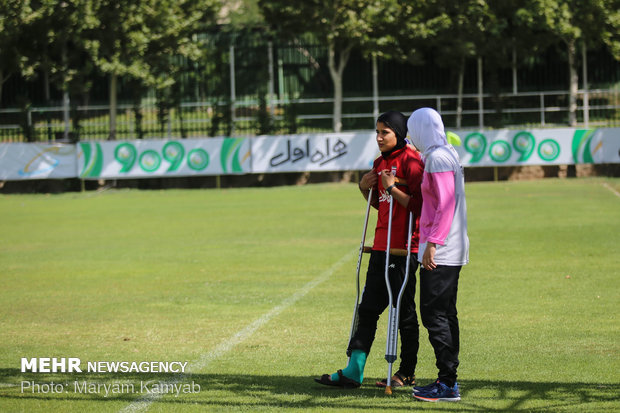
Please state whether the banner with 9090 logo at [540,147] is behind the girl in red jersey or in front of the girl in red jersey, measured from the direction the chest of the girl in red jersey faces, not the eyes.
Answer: behind

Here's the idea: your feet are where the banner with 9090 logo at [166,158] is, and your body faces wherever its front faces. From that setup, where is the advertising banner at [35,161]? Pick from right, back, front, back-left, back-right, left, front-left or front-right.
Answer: right

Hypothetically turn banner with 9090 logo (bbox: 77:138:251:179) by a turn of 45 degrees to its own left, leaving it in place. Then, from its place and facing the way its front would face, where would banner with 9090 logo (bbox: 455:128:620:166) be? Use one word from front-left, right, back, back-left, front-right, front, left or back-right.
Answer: front-left

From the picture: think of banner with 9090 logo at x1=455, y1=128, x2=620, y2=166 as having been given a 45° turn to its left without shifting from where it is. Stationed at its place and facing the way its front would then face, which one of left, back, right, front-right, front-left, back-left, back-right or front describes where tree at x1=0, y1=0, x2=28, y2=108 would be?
back-right

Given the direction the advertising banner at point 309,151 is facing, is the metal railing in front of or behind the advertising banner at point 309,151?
behind

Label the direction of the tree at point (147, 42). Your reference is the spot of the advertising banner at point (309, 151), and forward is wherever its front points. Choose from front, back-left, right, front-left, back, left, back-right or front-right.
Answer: back-right

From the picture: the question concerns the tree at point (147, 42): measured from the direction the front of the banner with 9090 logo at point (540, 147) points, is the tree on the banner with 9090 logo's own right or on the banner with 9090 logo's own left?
on the banner with 9090 logo's own right

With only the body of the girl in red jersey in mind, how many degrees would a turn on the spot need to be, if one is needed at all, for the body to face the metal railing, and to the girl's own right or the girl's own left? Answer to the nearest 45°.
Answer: approximately 135° to the girl's own right
